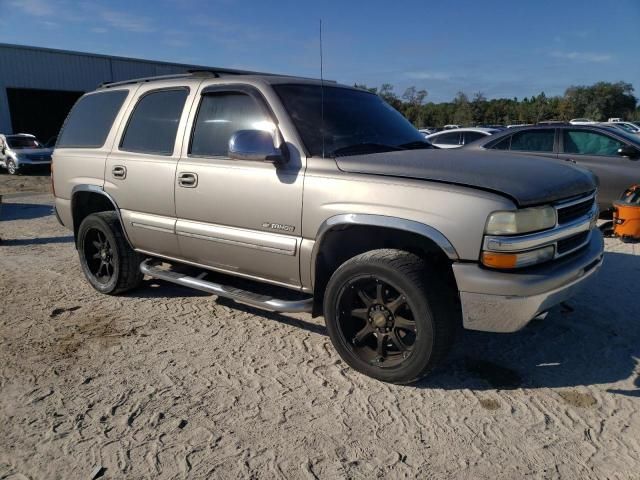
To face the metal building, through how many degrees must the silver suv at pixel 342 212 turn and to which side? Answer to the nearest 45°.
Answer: approximately 180°

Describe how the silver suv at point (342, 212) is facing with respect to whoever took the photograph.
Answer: facing the viewer and to the right of the viewer

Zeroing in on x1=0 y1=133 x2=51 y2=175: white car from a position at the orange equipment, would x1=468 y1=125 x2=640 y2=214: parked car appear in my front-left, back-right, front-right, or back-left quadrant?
front-right

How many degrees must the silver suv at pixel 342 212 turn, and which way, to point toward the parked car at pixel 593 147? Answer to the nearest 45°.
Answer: approximately 90° to its left

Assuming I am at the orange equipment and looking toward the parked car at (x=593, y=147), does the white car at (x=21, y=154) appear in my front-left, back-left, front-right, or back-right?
front-left

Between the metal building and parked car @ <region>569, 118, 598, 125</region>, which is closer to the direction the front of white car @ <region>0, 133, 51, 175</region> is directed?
the parked car

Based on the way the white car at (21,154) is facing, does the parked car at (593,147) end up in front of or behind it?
in front
